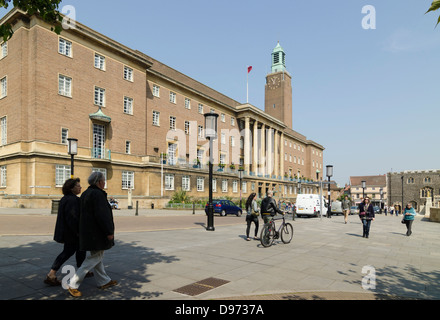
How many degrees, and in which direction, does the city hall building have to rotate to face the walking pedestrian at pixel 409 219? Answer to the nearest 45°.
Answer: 0° — it already faces them

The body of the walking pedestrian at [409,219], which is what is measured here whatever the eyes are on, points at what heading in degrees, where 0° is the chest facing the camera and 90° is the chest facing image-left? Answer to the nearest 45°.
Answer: approximately 0°

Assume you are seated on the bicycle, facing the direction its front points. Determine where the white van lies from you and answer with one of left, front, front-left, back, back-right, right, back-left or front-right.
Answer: front-left

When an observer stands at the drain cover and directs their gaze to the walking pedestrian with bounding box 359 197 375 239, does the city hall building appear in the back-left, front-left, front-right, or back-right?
front-left

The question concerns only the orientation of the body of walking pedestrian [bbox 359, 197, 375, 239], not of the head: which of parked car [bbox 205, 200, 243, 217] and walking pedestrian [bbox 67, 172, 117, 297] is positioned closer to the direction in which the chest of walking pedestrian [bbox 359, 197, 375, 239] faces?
the walking pedestrian

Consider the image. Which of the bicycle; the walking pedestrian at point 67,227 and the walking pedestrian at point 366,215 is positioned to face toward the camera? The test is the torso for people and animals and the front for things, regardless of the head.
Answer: the walking pedestrian at point 366,215

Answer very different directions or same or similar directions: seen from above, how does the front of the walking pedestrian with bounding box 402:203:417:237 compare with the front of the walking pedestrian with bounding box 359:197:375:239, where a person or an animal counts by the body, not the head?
same or similar directions

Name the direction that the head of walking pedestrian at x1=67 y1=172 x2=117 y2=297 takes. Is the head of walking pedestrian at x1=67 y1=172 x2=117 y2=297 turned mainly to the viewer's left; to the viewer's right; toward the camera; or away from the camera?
to the viewer's right

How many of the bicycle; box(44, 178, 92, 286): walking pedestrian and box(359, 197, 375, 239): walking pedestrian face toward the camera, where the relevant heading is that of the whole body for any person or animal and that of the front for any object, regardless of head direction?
1

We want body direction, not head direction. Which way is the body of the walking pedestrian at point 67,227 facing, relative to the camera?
to the viewer's right

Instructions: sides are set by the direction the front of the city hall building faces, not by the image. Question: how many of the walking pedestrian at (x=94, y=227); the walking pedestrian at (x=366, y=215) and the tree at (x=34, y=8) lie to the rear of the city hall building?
0

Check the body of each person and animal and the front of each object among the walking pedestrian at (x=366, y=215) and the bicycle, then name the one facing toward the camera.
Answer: the walking pedestrian

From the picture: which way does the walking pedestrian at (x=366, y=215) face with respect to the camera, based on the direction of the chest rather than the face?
toward the camera

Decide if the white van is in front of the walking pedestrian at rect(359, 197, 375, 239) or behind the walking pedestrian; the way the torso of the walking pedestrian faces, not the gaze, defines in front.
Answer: behind
